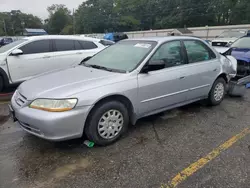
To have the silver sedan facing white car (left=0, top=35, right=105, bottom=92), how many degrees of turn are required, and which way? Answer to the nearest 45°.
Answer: approximately 90° to its right

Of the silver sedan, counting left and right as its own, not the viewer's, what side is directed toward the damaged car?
back

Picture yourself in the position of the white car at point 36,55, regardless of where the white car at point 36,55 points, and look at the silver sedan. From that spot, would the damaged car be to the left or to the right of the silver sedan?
left

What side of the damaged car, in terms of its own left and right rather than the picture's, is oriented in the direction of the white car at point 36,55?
front

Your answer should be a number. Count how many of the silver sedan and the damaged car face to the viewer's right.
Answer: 0

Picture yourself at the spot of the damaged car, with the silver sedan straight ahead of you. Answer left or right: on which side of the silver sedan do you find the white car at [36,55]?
right

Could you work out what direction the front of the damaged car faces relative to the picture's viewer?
facing the viewer and to the left of the viewer

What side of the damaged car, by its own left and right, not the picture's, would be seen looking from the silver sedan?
front
